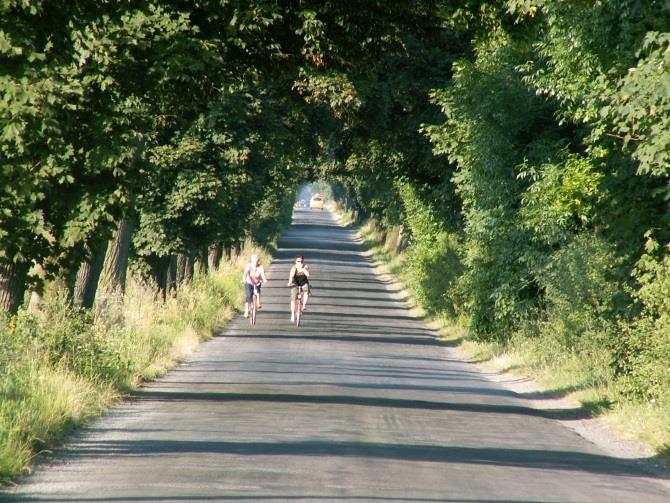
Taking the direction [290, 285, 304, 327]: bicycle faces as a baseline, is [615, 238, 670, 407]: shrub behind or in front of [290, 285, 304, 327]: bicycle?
in front

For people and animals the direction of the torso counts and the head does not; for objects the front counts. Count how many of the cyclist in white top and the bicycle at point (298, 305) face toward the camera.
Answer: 2

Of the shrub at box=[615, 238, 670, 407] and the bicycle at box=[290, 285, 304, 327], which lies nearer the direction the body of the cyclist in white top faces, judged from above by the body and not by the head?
the shrub

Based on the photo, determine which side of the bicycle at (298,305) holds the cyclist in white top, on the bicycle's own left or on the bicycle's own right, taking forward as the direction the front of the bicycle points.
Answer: on the bicycle's own right

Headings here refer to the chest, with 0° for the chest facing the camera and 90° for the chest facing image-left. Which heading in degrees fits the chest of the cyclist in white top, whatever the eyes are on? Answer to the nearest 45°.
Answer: approximately 0°

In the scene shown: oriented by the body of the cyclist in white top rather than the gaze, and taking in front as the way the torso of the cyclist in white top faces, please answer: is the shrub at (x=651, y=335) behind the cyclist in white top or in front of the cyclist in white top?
in front

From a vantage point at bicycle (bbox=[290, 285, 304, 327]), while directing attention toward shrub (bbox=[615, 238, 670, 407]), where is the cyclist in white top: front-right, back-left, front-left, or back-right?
back-right

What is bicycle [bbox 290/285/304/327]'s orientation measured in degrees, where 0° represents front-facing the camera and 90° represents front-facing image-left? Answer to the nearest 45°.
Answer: approximately 0°

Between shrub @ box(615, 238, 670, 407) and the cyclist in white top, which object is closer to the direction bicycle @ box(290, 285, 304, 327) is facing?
the shrub

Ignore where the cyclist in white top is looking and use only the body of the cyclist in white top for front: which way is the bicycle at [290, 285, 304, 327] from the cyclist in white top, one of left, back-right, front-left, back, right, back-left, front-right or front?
left
